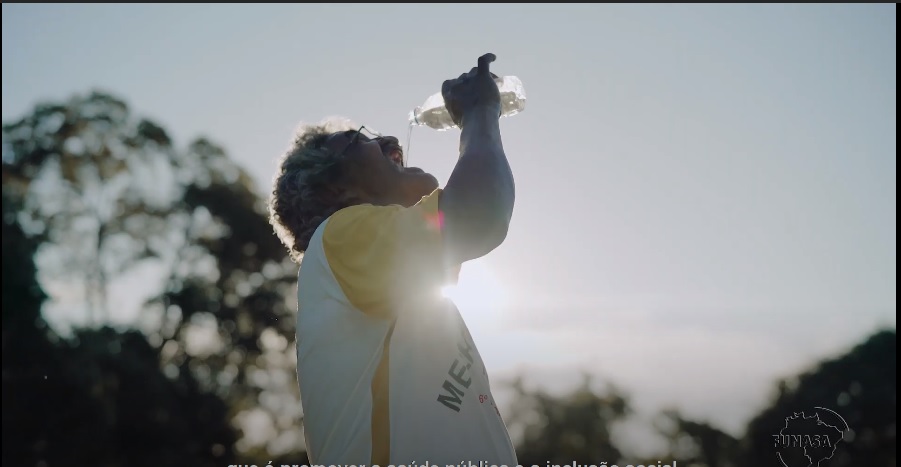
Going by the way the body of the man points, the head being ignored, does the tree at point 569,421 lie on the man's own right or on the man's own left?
on the man's own left

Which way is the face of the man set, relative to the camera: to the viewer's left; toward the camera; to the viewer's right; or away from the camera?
to the viewer's right

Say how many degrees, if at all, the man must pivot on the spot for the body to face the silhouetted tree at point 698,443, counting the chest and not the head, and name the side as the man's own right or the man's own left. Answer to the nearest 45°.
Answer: approximately 90° to the man's own left

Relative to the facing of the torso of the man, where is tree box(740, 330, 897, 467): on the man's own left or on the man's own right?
on the man's own left

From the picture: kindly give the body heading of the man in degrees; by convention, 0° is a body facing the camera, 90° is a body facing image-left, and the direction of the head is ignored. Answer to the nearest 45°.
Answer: approximately 270°
